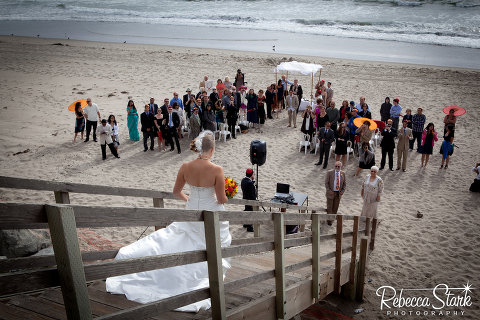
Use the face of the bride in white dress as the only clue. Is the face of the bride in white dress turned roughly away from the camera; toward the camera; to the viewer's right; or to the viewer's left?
away from the camera

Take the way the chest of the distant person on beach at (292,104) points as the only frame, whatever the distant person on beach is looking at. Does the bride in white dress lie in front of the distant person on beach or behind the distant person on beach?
in front

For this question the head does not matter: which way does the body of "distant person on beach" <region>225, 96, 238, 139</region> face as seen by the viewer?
toward the camera

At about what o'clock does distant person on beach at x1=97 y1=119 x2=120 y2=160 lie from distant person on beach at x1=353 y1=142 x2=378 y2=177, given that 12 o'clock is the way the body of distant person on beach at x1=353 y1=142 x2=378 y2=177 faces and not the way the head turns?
distant person on beach at x1=97 y1=119 x2=120 y2=160 is roughly at 3 o'clock from distant person on beach at x1=353 y1=142 x2=378 y2=177.

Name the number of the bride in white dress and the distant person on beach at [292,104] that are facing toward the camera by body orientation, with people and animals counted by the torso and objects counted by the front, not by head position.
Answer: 1

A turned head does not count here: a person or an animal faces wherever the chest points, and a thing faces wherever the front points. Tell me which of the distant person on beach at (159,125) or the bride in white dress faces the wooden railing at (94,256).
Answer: the distant person on beach

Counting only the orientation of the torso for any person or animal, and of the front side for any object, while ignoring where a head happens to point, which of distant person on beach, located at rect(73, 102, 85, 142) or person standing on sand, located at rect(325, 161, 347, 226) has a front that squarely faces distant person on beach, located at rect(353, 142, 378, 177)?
distant person on beach, located at rect(73, 102, 85, 142)

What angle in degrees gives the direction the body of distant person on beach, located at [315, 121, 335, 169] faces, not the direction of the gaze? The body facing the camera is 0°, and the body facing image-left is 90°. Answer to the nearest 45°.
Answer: approximately 45°

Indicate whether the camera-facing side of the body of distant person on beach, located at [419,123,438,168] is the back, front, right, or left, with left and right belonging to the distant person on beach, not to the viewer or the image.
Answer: front

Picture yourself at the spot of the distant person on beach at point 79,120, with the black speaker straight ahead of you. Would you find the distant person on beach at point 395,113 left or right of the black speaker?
left

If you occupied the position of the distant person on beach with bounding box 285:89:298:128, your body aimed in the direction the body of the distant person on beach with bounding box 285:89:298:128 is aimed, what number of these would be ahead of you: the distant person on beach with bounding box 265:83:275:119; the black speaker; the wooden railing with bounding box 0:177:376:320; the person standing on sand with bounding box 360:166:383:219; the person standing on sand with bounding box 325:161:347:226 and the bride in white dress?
5

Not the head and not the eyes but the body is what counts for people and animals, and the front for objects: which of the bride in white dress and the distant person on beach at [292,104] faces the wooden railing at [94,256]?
the distant person on beach

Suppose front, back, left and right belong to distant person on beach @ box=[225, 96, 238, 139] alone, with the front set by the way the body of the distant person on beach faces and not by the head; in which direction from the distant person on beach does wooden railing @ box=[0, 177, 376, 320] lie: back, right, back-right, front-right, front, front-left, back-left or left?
front

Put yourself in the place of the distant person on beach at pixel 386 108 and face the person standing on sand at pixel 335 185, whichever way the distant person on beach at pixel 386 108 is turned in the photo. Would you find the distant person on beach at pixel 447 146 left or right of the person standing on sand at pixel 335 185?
left

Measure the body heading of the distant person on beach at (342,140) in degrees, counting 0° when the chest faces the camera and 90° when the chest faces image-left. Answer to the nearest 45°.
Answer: approximately 0°
